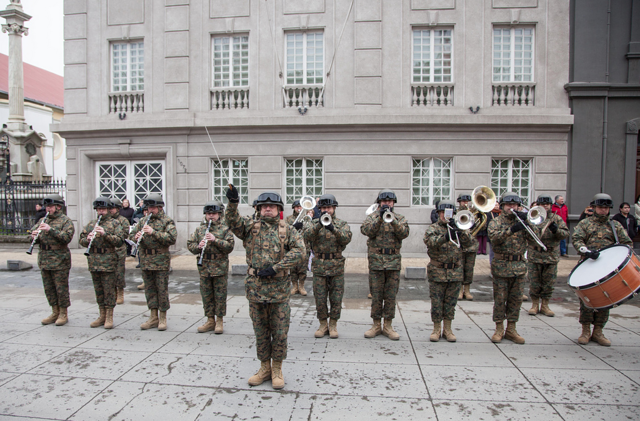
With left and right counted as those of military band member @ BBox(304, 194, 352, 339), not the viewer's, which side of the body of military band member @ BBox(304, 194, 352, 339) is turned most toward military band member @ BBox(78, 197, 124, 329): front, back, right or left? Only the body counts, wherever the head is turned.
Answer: right

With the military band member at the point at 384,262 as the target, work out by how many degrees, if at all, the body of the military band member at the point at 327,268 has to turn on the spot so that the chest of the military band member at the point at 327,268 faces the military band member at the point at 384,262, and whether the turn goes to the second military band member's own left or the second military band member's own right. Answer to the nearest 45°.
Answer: approximately 90° to the second military band member's own left

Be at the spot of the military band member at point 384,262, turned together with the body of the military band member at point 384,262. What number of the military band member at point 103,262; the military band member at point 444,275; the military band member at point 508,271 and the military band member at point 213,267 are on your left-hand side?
2

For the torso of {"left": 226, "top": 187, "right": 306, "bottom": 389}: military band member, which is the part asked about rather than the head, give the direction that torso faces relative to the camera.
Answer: toward the camera

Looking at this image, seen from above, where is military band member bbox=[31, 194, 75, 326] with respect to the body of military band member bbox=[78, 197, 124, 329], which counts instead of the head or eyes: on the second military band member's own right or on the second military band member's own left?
on the second military band member's own right

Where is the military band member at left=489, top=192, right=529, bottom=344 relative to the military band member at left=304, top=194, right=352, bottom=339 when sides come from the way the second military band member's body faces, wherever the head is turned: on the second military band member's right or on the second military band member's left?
on the second military band member's left

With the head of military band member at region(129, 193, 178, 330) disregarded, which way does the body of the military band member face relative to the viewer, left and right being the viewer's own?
facing the viewer and to the left of the viewer

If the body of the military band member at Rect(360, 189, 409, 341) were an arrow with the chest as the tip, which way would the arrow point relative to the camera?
toward the camera

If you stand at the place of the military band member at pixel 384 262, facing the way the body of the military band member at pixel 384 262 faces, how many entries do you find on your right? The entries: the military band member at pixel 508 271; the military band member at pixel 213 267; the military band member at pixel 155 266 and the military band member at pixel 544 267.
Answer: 2

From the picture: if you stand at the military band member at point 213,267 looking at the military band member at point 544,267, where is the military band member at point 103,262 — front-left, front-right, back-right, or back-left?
back-left

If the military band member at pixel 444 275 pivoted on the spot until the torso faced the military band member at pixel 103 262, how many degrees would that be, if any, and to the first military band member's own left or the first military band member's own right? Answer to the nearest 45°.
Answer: approximately 90° to the first military band member's own right

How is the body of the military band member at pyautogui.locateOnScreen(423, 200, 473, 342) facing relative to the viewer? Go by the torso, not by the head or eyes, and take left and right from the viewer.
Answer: facing the viewer
